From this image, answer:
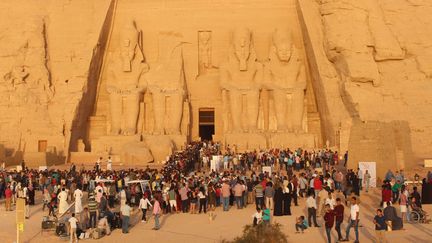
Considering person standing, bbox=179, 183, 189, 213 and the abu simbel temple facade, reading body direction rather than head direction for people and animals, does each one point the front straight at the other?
yes

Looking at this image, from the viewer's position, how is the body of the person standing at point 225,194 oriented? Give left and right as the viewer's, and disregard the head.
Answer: facing away from the viewer

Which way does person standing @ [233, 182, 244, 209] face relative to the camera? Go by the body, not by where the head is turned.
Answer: away from the camera

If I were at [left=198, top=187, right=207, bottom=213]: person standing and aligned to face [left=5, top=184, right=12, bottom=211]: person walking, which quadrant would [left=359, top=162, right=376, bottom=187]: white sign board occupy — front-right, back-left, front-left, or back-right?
back-right

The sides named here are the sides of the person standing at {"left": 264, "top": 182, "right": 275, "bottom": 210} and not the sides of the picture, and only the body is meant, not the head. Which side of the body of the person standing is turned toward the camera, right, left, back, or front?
back
